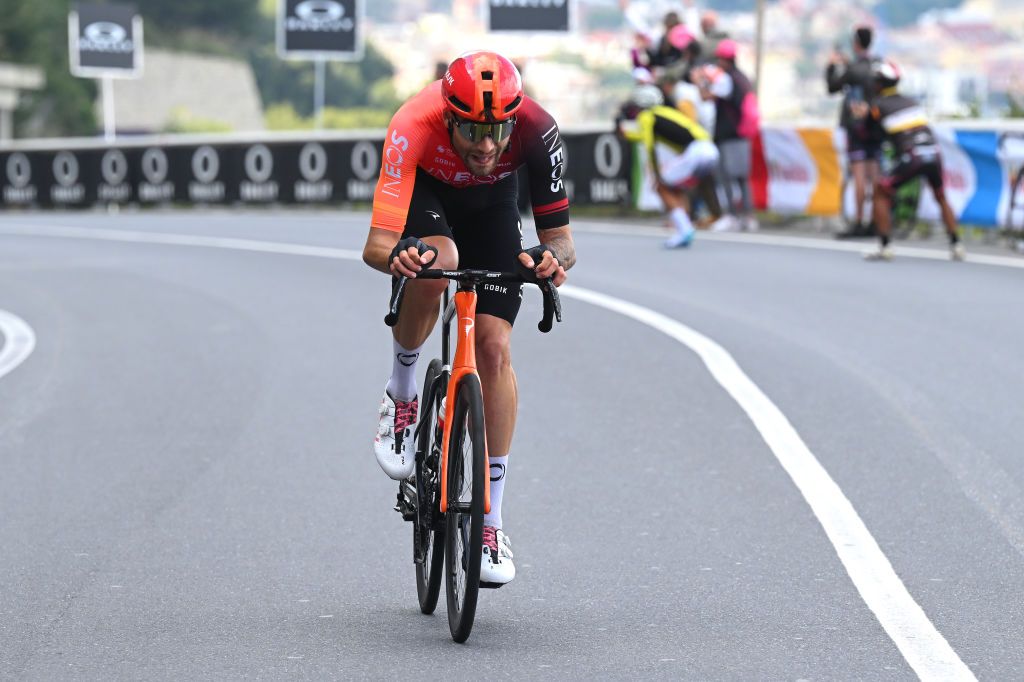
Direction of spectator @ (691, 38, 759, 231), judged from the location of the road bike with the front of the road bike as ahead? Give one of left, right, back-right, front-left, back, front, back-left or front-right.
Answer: back

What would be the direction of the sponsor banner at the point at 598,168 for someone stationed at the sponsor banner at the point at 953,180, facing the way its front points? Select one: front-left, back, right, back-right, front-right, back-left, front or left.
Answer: back-right

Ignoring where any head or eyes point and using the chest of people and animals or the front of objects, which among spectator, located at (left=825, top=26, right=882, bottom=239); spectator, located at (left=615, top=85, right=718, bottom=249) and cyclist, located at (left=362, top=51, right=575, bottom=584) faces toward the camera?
the cyclist

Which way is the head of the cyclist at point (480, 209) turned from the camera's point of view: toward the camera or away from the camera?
toward the camera

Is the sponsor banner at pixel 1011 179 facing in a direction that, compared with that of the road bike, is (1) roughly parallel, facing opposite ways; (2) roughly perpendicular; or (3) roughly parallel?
roughly parallel

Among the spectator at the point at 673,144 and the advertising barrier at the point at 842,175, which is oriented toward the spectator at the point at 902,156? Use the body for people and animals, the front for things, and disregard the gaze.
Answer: the advertising barrier

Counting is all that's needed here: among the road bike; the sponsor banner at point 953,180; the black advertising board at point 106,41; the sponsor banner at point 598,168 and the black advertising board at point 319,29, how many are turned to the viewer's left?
0

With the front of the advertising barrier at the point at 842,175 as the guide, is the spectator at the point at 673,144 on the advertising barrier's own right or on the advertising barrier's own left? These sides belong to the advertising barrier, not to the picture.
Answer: on the advertising barrier's own right

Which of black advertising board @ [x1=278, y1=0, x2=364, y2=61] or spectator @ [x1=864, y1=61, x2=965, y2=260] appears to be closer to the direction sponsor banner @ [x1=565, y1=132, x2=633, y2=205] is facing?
the spectator

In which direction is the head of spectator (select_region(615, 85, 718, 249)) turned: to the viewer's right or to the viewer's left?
to the viewer's left

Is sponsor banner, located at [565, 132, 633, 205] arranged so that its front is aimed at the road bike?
yes

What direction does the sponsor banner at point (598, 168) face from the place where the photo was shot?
facing the viewer

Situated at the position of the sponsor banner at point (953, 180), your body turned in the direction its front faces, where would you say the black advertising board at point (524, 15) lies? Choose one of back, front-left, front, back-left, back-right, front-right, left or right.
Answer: back-right

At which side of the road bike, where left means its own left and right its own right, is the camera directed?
front

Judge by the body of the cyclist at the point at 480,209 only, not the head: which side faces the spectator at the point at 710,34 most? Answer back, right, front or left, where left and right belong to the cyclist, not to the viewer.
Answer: back

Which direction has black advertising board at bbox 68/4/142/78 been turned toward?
toward the camera

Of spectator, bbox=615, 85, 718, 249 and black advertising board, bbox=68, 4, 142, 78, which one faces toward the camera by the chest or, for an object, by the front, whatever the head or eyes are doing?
the black advertising board
